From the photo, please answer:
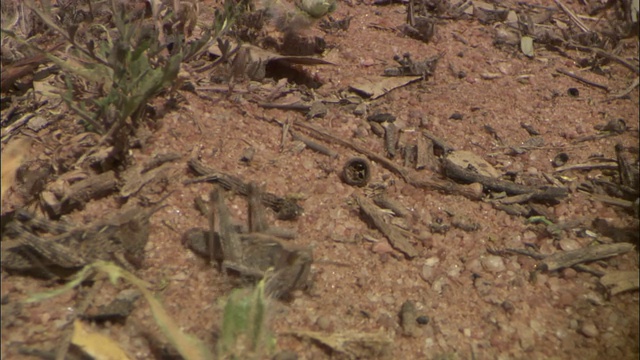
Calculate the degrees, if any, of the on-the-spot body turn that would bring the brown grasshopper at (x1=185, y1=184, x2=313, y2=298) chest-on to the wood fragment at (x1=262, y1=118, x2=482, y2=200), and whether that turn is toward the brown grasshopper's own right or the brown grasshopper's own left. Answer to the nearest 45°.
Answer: approximately 90° to the brown grasshopper's own left

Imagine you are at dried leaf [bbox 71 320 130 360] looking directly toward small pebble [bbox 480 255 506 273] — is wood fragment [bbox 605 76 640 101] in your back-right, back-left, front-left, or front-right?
front-left

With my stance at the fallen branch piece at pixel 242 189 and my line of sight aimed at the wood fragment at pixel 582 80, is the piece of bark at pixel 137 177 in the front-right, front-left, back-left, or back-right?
back-left

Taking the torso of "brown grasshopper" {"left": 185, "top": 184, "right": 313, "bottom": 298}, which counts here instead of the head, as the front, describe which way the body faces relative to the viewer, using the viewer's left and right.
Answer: facing the viewer and to the right of the viewer
